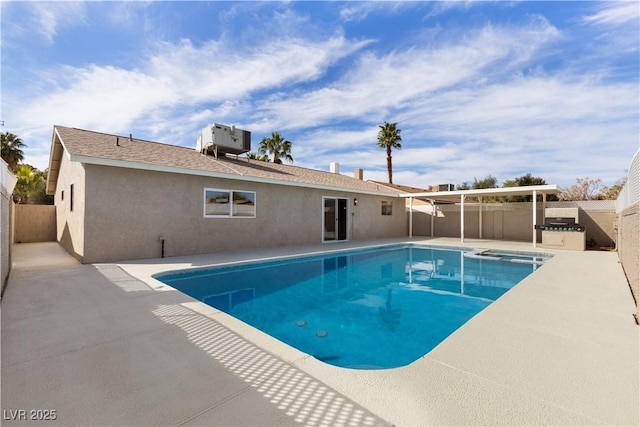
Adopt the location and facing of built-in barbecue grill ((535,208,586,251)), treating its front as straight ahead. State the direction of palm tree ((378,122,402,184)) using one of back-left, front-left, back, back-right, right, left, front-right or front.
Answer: back-right

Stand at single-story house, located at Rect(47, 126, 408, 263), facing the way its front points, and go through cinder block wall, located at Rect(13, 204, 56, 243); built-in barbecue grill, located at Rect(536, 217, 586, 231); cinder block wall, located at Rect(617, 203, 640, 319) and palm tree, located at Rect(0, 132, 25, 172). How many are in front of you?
2

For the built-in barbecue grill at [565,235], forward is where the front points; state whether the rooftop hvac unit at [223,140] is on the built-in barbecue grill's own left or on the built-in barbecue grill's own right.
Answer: on the built-in barbecue grill's own right

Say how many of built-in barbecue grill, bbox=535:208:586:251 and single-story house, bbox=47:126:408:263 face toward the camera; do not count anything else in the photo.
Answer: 1

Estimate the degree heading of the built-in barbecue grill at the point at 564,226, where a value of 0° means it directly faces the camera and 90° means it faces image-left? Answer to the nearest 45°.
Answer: approximately 0°
